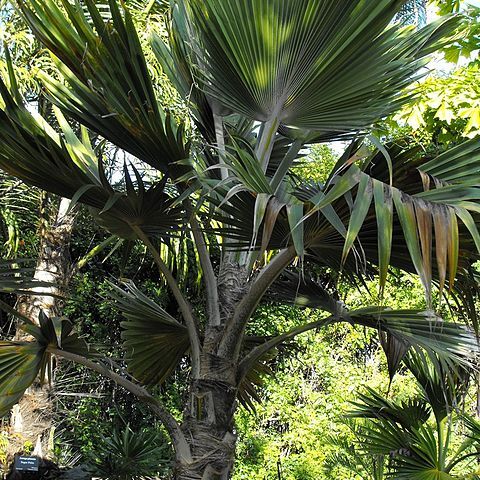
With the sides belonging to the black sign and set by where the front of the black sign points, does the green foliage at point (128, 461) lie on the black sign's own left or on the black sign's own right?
on the black sign's own left

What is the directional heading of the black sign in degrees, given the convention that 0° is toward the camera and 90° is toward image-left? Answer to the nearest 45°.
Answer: approximately 0°

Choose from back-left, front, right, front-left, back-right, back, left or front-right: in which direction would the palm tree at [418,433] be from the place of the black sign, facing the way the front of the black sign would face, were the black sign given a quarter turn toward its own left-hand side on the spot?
front-right
